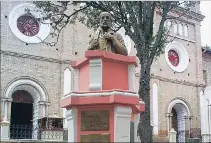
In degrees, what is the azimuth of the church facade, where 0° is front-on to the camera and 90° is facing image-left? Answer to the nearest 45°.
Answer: approximately 315°

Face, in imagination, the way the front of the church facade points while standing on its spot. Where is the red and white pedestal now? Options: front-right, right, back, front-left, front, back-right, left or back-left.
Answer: front-right
